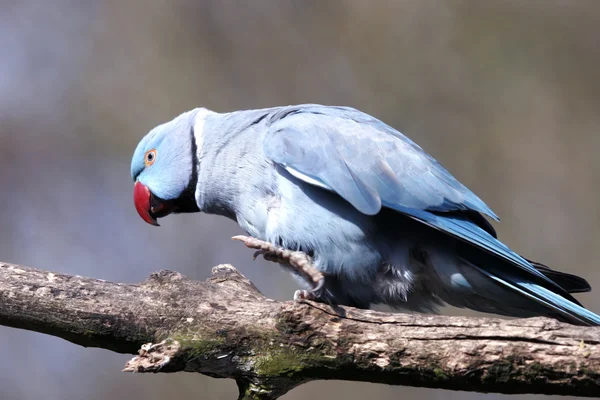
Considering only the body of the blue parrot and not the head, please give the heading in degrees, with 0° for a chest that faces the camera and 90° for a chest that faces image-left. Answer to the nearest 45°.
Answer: approximately 90°
